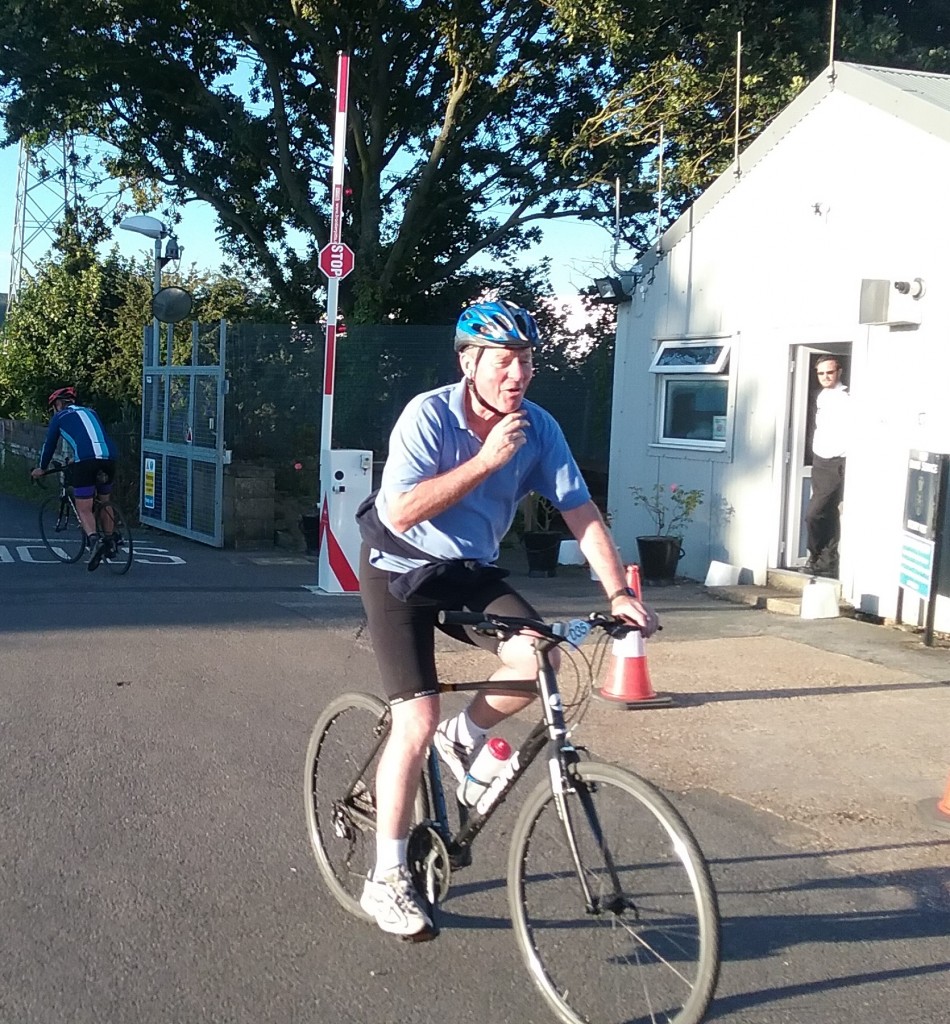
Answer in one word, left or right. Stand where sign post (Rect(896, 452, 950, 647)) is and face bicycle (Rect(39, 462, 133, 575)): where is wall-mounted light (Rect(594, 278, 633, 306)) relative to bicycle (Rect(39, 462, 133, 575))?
right

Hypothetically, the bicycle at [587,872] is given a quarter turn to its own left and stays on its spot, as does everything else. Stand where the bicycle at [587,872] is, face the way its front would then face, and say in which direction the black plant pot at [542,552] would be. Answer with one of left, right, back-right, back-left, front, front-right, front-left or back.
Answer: front-left

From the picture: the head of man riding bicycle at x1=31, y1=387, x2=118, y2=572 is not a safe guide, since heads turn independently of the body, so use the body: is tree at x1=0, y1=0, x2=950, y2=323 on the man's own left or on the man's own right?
on the man's own right

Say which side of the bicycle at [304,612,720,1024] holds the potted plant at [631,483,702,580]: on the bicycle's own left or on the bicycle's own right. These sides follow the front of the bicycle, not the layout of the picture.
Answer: on the bicycle's own left

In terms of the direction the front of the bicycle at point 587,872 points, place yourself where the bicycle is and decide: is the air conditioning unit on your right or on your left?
on your left
